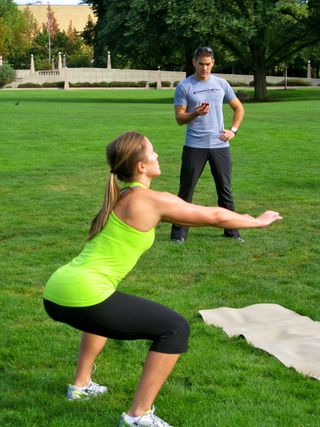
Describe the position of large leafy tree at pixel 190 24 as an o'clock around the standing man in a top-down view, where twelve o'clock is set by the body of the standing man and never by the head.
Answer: The large leafy tree is roughly at 6 o'clock from the standing man.

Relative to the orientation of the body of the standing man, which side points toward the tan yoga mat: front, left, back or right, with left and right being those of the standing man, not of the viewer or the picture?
front

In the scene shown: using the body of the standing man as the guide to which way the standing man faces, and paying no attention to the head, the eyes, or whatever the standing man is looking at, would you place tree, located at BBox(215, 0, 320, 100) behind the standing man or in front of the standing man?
behind

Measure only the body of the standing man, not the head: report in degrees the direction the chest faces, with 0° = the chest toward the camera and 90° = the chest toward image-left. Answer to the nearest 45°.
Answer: approximately 0°

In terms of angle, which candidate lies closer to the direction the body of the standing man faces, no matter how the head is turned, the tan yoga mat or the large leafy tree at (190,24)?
the tan yoga mat
